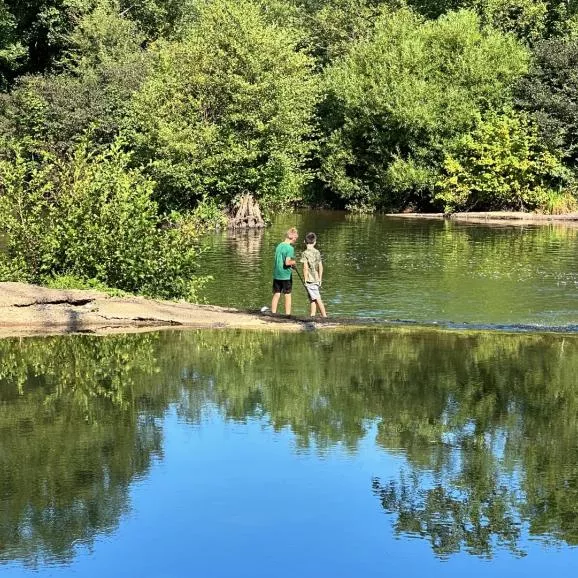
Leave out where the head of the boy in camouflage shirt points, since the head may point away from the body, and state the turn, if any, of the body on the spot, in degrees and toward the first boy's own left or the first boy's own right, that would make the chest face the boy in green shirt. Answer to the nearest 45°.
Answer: approximately 45° to the first boy's own left

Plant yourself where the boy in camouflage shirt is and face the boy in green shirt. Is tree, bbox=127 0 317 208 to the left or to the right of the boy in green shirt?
right

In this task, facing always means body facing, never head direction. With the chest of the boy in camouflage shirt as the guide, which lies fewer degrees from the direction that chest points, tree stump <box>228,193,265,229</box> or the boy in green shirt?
the tree stump

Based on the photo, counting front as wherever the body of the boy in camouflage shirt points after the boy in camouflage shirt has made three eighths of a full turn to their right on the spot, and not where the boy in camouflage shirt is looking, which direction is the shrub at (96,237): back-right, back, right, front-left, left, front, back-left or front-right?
back-right

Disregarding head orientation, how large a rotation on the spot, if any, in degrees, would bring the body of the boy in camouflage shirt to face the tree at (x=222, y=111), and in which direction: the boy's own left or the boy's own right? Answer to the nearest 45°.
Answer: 0° — they already face it

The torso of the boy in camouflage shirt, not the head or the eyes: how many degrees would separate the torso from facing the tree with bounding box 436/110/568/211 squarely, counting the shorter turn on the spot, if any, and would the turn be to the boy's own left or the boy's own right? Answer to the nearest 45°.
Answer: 0° — they already face it

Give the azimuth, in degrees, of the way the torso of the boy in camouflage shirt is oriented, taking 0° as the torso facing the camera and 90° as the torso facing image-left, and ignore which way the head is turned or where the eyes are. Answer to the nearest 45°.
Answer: approximately 180°

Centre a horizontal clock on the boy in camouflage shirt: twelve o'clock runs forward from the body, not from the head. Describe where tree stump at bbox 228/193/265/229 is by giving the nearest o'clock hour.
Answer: The tree stump is roughly at 12 o'clock from the boy in camouflage shirt.
